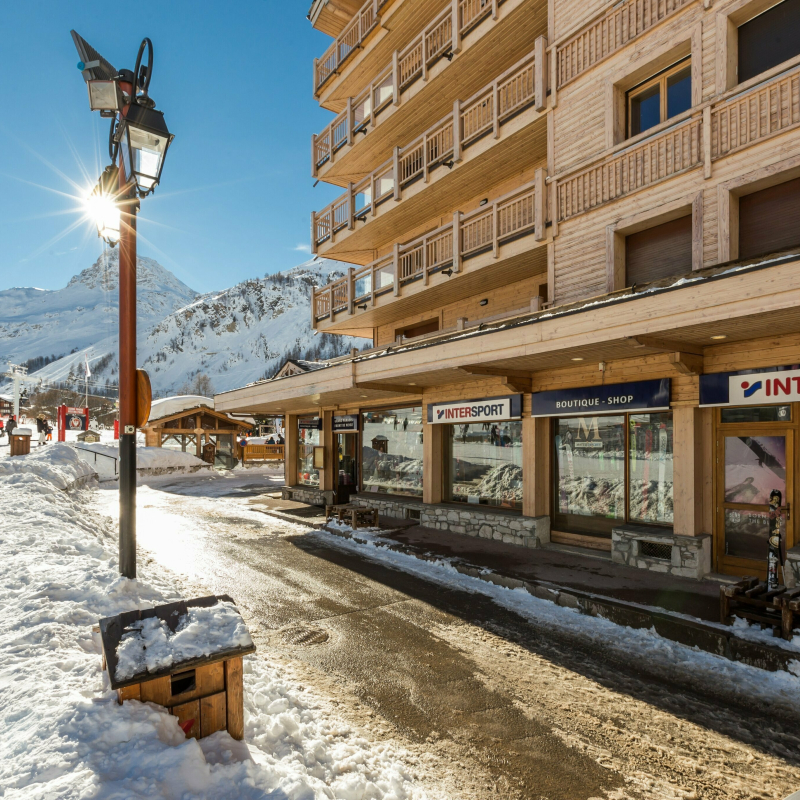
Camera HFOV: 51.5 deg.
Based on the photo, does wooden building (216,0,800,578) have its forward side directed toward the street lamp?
yes

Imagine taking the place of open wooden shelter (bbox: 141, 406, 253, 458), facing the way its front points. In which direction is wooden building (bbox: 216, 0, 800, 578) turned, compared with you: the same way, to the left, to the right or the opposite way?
to the right

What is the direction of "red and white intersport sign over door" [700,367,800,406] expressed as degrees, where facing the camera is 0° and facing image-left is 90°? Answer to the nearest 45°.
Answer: approximately 45°

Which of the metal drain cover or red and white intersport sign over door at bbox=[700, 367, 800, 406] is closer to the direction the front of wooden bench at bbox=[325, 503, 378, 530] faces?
the metal drain cover

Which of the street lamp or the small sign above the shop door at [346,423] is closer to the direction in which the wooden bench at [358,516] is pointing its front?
the street lamp

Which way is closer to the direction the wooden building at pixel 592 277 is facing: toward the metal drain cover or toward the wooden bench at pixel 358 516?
the metal drain cover

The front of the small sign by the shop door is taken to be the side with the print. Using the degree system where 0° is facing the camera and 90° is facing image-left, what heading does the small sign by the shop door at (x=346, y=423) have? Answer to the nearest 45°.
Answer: approximately 45°
